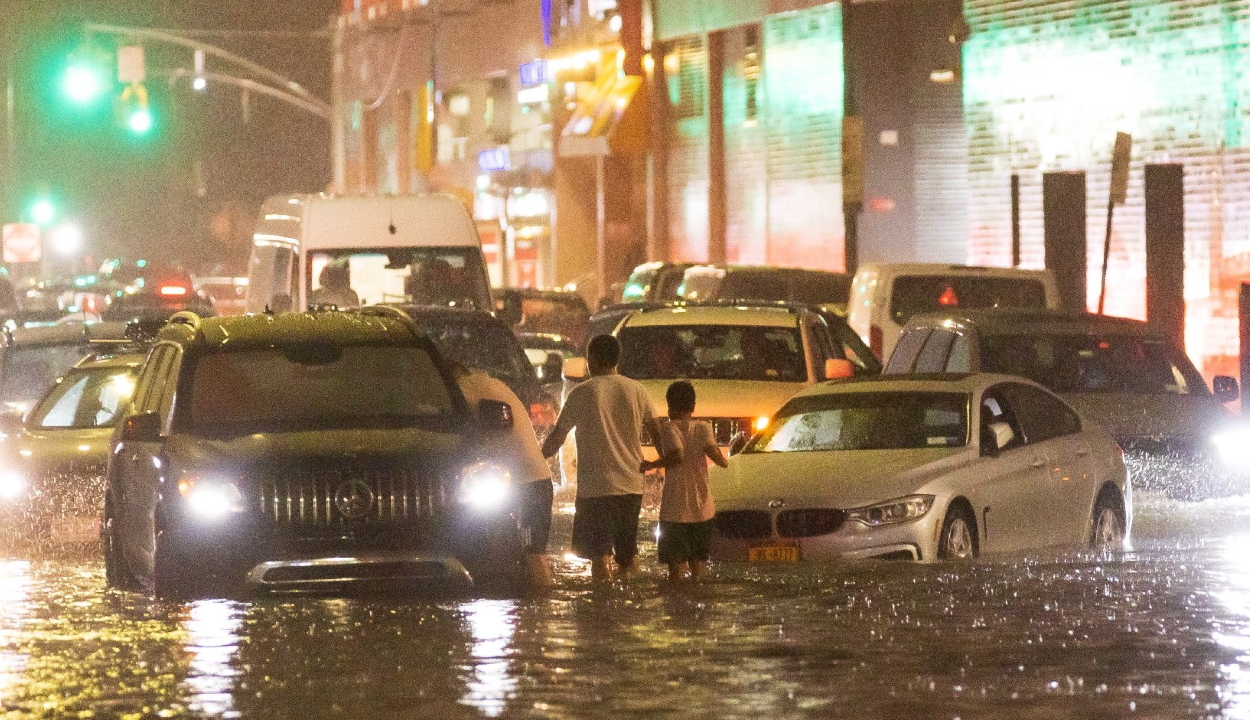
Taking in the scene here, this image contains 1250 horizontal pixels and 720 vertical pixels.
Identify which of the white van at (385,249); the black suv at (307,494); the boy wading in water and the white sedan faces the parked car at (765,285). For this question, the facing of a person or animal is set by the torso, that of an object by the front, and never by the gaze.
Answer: the boy wading in water

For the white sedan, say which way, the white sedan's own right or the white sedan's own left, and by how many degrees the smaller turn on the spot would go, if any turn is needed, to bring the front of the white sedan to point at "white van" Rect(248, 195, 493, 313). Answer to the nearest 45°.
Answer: approximately 90° to the white sedan's own right

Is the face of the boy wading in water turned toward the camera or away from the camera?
away from the camera

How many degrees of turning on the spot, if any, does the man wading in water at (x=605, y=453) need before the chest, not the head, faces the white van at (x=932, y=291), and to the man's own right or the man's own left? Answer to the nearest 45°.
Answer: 0° — they already face it

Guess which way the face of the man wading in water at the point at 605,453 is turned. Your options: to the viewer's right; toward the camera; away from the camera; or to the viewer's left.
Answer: away from the camera

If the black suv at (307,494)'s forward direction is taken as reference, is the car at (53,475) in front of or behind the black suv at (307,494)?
behind

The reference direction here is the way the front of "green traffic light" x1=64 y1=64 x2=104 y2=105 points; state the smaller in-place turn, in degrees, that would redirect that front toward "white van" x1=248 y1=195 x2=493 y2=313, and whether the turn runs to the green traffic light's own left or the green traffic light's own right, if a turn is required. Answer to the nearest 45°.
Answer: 0° — it already faces it

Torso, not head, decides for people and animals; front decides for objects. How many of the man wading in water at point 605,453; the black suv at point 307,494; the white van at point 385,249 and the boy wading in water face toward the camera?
2

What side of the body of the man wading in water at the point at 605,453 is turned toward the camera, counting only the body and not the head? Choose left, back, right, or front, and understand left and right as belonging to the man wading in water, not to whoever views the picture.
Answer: back

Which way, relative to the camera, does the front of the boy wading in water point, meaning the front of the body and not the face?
away from the camera

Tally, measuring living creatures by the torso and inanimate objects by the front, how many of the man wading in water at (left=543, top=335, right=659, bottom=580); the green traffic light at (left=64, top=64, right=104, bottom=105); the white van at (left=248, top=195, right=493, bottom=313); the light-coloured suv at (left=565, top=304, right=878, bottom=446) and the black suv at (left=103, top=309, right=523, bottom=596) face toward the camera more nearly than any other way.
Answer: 4
